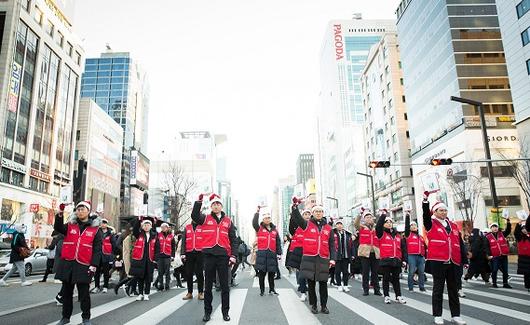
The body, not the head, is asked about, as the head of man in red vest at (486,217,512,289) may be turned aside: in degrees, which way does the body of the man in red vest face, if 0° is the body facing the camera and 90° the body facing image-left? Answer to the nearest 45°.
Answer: approximately 0°

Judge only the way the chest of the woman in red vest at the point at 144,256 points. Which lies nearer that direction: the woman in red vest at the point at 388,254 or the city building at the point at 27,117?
the woman in red vest

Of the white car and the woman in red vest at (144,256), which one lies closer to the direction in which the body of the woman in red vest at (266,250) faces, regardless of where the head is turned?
the woman in red vest

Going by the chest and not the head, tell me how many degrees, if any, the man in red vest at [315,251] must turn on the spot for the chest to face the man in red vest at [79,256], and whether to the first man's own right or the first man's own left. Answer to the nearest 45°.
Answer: approximately 90° to the first man's own right

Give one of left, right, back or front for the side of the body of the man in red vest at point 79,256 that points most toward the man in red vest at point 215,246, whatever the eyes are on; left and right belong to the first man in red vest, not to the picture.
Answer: left

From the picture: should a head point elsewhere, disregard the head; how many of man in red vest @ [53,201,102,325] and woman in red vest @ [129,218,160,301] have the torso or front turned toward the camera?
2

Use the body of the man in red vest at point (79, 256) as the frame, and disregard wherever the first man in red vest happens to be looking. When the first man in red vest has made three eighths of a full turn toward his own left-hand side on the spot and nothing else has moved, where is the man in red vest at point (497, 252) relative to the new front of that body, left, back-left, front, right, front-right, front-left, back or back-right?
front-right

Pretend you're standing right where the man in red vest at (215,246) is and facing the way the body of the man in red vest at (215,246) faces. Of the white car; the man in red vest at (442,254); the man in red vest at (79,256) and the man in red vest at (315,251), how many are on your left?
2

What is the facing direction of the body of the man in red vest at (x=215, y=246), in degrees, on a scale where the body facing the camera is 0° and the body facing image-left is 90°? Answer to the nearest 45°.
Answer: approximately 0°

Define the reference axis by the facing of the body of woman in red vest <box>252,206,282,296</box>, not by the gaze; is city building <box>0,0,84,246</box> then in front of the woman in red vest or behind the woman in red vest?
behind

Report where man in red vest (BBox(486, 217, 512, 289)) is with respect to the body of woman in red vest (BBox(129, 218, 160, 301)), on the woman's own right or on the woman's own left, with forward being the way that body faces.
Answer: on the woman's own left
